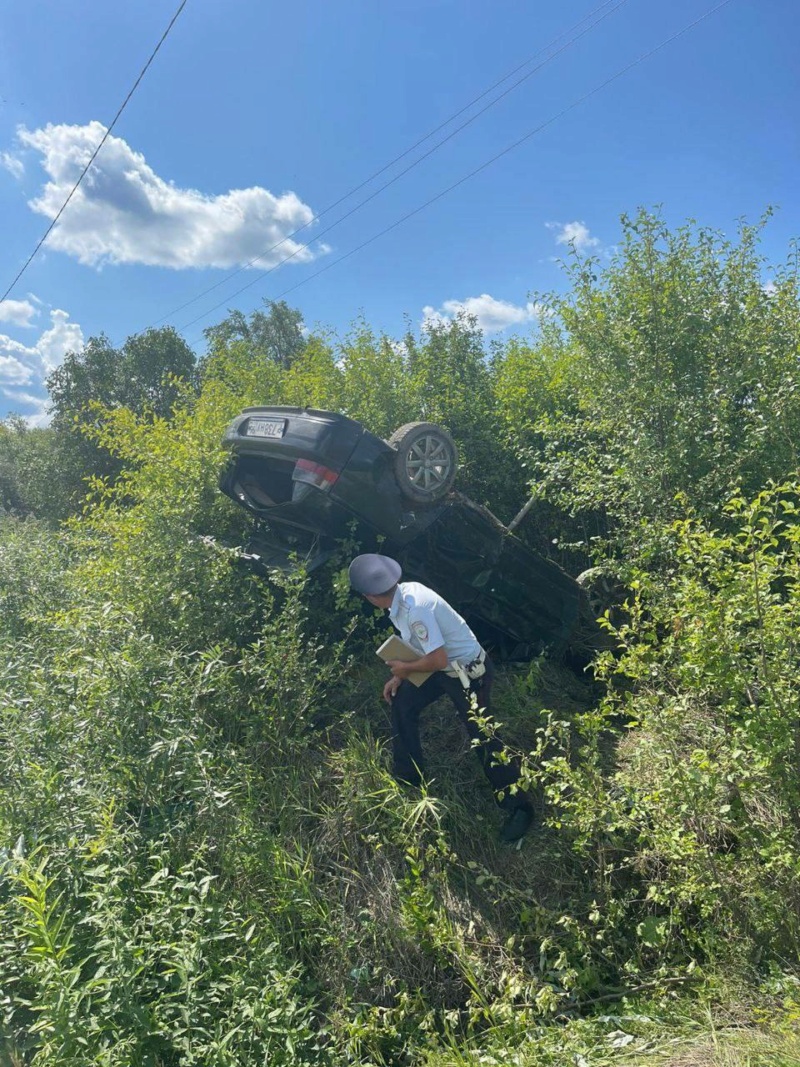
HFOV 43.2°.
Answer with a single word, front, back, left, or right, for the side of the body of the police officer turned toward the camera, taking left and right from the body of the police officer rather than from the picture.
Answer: left

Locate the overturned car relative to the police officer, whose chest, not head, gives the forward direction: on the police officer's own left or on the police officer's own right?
on the police officer's own right

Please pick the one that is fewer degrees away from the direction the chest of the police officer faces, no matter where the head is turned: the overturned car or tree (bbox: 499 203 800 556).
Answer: the overturned car

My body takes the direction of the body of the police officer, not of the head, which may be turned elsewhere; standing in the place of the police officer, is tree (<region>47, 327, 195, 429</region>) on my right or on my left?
on my right

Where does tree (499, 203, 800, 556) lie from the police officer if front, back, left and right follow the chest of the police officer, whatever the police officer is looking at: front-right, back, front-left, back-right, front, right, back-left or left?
back-right
